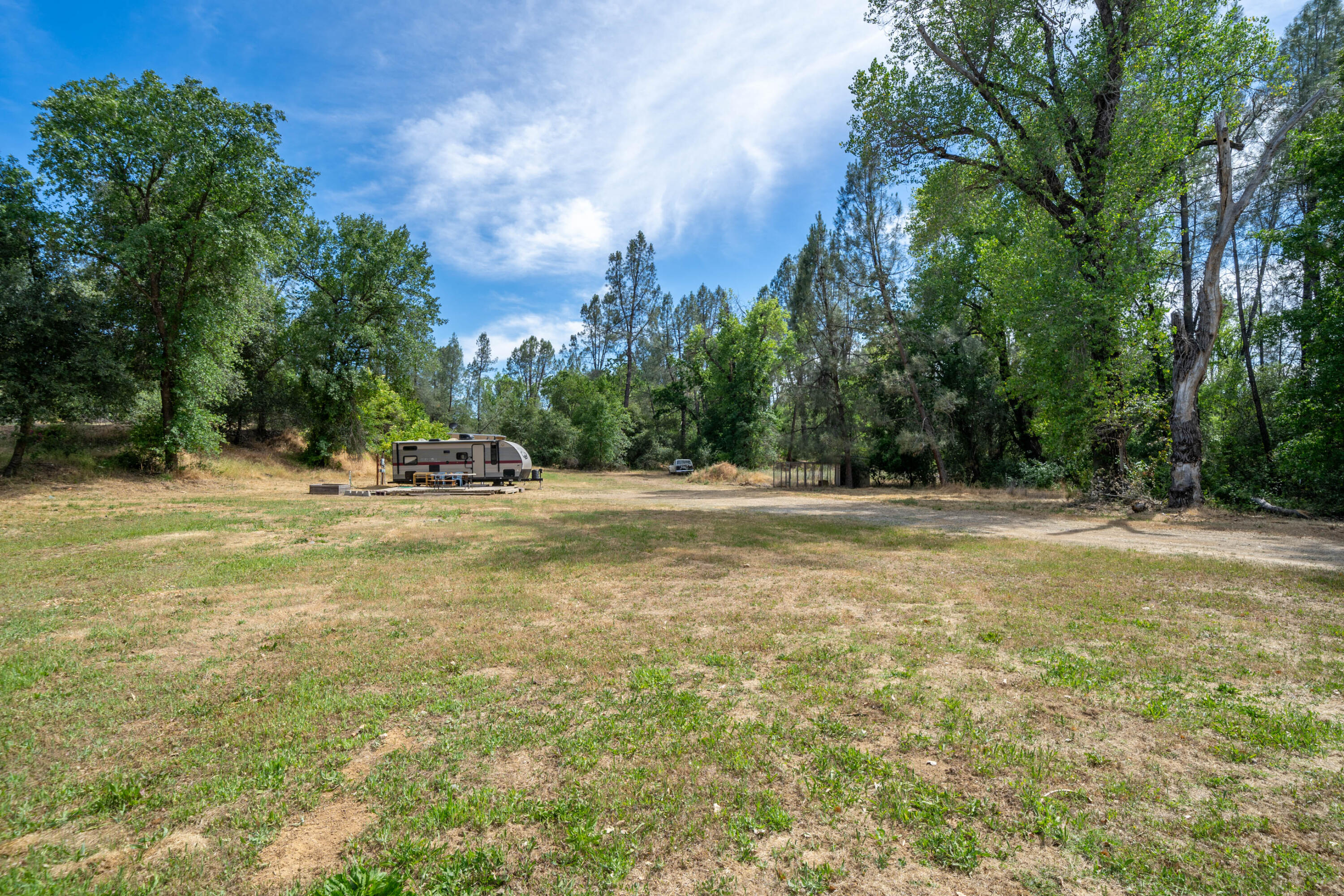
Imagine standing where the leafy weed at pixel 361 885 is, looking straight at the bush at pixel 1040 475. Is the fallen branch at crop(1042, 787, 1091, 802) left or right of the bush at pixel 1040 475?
right

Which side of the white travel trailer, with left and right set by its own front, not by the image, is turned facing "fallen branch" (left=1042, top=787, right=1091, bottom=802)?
right

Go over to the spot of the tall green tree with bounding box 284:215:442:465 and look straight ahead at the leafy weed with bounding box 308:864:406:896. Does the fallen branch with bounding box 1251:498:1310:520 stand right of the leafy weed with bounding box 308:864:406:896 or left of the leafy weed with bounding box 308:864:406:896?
left

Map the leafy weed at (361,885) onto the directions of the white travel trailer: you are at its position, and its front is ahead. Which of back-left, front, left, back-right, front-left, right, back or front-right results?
right

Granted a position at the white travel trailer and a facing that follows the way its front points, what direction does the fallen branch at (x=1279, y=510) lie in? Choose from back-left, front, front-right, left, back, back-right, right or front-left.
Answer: front-right

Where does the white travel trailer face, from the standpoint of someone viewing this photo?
facing to the right of the viewer

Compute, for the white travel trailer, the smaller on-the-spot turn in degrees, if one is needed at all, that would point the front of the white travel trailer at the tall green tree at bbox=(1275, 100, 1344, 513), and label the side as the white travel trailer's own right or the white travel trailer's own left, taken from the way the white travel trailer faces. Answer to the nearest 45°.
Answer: approximately 45° to the white travel trailer's own right

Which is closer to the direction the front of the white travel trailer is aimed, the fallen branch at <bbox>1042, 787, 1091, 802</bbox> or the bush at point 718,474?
the bush

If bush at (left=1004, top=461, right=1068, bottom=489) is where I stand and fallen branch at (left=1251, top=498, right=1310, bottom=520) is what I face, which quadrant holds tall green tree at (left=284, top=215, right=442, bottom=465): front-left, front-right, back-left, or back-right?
back-right

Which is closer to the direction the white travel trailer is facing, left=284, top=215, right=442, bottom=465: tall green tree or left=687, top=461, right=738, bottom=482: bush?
the bush
